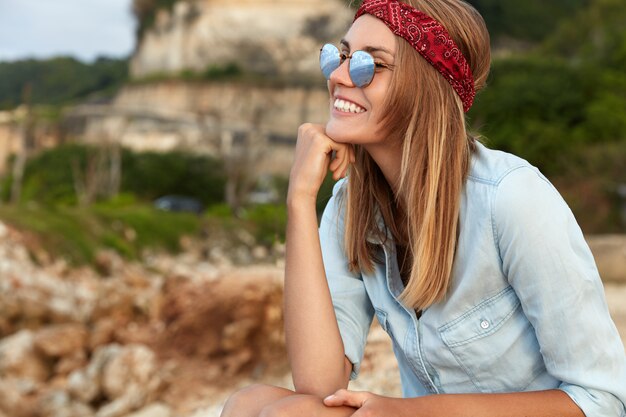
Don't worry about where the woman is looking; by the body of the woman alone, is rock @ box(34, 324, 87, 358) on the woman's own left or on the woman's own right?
on the woman's own right

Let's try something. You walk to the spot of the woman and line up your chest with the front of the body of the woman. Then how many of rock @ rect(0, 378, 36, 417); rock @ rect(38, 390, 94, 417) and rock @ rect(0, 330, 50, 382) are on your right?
3

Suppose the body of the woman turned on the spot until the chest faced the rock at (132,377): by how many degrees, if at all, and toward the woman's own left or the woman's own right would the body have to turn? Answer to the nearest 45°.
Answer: approximately 90° to the woman's own right

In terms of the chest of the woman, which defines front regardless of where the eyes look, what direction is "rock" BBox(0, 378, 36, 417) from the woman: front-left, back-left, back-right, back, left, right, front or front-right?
right

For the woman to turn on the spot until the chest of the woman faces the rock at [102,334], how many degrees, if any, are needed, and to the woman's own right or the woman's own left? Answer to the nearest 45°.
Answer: approximately 90° to the woman's own right

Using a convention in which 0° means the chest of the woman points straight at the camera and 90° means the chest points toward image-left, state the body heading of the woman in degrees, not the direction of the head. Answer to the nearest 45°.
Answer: approximately 45°

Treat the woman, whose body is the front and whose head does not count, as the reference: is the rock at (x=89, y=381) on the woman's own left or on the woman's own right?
on the woman's own right

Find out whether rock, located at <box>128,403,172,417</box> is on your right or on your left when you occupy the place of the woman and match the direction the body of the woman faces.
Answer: on your right
